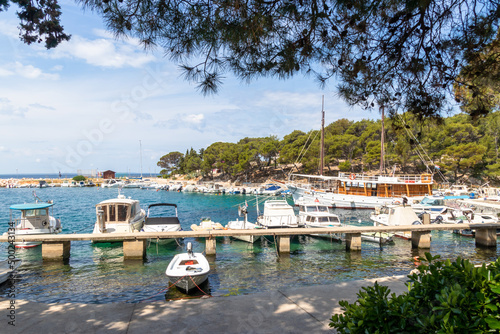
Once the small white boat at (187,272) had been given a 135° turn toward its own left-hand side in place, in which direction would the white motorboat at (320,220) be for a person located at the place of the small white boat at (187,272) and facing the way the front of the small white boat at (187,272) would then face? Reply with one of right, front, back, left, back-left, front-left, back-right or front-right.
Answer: front

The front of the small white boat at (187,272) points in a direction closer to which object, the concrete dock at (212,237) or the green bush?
the green bush

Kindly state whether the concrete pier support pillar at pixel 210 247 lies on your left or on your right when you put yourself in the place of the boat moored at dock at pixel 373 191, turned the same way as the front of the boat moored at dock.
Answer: on your left

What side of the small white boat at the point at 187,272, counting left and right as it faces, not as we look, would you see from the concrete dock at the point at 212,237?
back

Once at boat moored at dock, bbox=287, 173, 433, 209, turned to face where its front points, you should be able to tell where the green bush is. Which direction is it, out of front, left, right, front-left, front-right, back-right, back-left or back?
left

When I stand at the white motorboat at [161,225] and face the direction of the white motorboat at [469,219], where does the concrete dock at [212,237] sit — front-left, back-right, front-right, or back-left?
front-right

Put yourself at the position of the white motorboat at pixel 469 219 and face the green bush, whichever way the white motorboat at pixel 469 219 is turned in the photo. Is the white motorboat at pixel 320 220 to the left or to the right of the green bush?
right

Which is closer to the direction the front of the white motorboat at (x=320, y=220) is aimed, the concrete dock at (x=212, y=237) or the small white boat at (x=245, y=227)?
the concrete dock

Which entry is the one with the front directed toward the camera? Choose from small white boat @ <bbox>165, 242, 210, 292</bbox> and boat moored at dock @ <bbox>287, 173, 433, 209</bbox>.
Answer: the small white boat

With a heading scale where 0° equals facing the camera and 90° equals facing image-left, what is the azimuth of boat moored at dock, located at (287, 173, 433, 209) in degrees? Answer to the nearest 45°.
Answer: approximately 90°

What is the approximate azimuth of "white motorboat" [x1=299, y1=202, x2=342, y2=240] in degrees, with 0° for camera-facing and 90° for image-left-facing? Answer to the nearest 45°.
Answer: approximately 315°

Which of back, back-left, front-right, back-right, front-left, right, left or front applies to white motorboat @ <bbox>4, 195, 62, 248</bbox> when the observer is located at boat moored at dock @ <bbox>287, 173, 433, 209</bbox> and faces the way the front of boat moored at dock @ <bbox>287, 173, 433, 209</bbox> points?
front-left

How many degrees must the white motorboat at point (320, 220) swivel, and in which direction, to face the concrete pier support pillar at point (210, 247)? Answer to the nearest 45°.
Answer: approximately 90° to its right

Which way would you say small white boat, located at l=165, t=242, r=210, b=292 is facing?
toward the camera

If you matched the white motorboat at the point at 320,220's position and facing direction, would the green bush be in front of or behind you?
in front

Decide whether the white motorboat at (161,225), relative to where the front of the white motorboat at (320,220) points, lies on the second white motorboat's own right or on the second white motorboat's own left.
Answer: on the second white motorboat's own right
